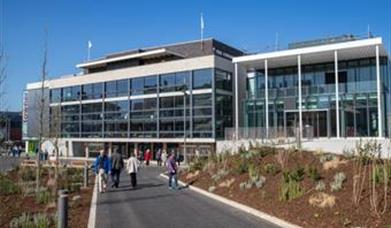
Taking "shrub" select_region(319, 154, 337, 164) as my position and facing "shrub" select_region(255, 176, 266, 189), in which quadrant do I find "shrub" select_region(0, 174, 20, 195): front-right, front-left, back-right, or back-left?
front-right

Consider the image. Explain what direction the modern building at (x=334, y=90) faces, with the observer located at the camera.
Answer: facing the viewer and to the left of the viewer

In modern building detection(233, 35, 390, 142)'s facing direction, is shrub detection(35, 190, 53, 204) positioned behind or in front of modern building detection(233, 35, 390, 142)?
in front

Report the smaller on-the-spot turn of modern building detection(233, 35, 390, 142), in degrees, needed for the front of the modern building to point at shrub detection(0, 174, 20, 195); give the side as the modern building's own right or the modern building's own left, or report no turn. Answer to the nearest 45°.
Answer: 0° — it already faces it

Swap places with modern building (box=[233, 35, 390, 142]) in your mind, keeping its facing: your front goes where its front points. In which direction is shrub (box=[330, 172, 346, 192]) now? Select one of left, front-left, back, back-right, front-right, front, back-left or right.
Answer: front-left

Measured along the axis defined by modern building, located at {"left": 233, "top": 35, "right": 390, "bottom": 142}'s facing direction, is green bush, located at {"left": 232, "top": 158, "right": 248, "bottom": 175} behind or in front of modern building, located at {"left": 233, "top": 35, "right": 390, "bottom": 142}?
in front

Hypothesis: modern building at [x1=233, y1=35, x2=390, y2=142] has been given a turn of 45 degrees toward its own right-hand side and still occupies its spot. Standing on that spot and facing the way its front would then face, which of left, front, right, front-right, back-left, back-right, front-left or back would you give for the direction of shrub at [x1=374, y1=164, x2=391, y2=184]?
left

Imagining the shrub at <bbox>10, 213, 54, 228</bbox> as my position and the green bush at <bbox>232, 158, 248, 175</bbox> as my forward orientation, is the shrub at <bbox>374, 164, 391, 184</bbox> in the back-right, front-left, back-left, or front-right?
front-right

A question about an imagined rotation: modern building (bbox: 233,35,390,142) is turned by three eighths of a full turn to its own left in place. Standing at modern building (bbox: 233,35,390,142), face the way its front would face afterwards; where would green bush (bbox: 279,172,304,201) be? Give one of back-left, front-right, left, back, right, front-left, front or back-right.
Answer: right

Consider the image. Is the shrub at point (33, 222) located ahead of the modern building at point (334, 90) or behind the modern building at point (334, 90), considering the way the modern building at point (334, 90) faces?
ahead
